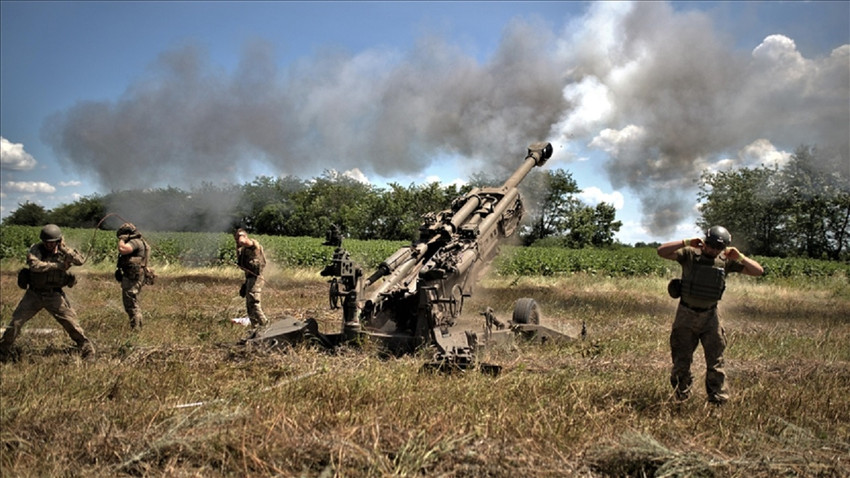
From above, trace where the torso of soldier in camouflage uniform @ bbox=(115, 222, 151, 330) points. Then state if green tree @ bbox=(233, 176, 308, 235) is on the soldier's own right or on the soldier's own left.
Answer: on the soldier's own right

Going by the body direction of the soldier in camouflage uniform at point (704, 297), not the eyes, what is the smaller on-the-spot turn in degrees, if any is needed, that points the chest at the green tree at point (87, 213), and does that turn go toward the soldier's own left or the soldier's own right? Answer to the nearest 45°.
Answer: approximately 90° to the soldier's own right

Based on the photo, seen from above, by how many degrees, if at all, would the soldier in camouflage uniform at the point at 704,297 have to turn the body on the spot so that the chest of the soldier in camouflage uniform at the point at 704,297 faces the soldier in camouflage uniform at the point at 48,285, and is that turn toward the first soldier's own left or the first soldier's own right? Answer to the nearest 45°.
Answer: approximately 90° to the first soldier's own right

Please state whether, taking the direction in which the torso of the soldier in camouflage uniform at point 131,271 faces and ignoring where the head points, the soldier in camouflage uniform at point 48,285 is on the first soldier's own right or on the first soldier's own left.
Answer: on the first soldier's own left

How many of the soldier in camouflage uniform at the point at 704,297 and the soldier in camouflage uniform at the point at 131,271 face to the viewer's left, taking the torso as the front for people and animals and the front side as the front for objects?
1

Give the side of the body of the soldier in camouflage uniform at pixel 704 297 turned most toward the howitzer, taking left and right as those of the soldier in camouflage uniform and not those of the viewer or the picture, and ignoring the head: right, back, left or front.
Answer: right

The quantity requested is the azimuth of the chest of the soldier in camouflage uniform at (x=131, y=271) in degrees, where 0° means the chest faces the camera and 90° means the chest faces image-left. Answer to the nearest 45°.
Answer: approximately 90°

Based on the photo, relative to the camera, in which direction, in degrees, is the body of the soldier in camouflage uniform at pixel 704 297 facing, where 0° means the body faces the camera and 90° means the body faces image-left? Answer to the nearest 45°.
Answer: approximately 0°

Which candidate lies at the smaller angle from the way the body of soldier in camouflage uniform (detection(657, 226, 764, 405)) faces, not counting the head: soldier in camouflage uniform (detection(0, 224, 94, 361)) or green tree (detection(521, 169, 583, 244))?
the soldier in camouflage uniform

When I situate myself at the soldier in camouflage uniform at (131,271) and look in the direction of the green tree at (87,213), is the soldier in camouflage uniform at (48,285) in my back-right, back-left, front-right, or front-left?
back-left

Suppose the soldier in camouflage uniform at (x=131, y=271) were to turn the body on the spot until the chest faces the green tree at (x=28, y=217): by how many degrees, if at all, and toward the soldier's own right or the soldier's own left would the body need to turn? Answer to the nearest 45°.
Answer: approximately 90° to the soldier's own right
